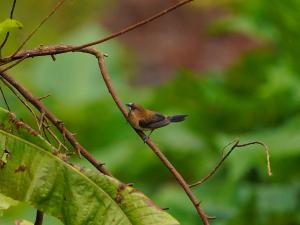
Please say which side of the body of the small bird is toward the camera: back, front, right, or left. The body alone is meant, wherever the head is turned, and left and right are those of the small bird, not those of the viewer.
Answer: left
